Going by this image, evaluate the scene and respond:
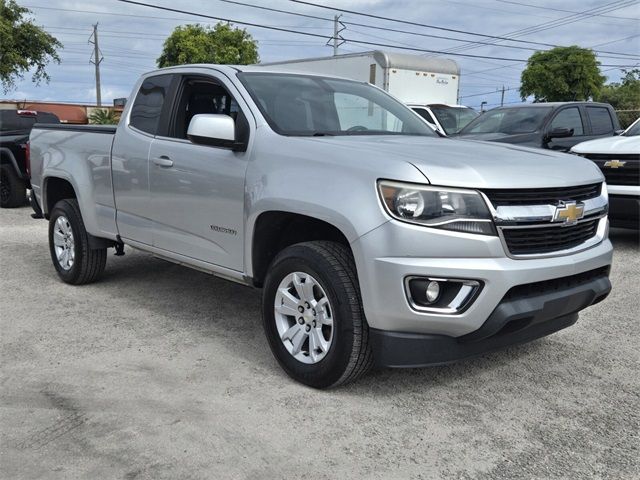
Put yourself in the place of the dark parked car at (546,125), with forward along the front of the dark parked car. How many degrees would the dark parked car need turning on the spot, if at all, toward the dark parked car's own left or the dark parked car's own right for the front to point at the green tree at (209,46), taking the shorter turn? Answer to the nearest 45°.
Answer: approximately 90° to the dark parked car's own right

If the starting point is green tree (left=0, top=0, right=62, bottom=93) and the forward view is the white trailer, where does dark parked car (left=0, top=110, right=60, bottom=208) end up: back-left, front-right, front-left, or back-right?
front-right

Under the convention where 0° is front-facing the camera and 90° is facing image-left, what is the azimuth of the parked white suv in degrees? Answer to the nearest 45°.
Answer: approximately 315°

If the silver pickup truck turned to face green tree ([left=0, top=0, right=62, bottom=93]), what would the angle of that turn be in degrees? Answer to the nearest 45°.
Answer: approximately 180°
